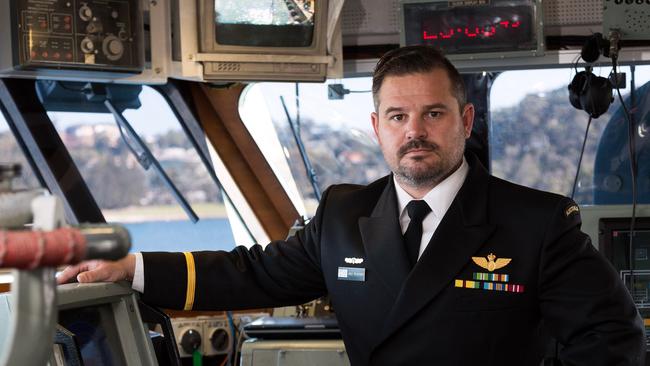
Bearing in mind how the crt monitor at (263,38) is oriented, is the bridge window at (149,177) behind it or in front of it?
behind

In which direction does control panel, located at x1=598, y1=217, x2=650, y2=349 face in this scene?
toward the camera

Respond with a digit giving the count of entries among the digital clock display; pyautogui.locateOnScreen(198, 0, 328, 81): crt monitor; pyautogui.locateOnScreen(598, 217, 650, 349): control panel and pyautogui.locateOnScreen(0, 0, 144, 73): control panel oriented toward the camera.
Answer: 4

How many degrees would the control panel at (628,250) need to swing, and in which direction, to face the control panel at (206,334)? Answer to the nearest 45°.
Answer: approximately 90° to its right

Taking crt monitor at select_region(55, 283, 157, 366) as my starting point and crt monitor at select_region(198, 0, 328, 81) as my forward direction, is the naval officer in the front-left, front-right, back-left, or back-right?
front-right

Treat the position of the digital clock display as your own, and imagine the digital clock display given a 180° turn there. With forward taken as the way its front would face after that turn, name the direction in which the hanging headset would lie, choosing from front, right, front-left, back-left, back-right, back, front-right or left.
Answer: right

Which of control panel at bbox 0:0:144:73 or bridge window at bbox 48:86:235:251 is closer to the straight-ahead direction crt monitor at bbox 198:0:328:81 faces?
the control panel

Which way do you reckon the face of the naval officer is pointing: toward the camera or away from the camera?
toward the camera

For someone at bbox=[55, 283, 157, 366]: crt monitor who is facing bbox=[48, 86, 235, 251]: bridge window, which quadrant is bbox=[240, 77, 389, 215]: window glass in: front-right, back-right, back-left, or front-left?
front-right

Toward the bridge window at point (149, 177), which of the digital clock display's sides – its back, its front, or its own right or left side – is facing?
right

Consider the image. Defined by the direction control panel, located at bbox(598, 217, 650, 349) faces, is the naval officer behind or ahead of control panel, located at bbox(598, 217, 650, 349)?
ahead

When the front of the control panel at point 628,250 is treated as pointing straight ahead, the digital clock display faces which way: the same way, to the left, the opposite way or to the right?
the same way

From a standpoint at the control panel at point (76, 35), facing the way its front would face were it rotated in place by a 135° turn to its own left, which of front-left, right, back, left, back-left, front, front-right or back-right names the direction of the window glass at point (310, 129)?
front

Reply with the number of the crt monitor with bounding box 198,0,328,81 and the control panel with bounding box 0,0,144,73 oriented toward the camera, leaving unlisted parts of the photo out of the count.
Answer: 2

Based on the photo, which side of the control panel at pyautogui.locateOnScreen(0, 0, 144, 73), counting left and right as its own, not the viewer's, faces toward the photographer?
front
